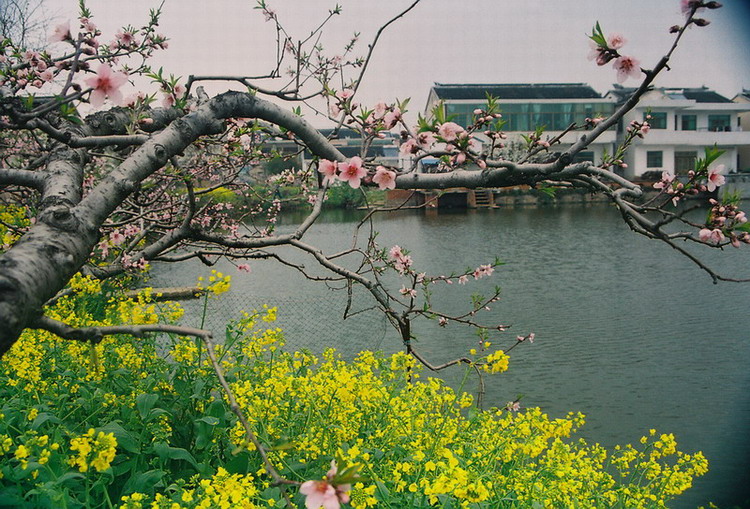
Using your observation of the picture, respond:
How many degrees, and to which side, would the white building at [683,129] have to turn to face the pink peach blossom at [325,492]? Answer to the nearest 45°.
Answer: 0° — it already faces it

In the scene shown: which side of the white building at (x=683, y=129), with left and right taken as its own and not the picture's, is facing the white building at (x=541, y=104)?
right

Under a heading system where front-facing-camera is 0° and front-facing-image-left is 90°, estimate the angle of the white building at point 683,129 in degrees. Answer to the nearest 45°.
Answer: approximately 0°

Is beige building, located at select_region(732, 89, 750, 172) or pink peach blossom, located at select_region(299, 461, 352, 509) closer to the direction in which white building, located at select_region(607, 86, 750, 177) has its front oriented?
the pink peach blossom

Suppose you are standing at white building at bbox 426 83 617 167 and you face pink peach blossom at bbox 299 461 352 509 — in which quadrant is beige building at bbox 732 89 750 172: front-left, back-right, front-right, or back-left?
back-left

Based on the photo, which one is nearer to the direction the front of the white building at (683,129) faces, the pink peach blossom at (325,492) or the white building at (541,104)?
the pink peach blossom
